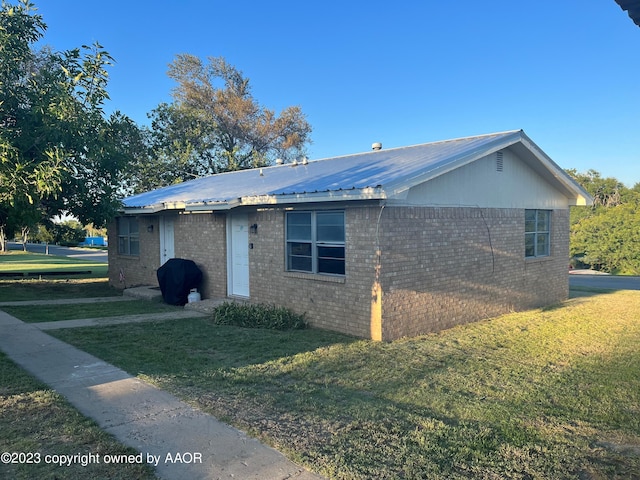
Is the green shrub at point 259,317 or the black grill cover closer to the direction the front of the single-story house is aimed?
the green shrub

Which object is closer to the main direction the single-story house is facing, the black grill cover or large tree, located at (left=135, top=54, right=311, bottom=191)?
the black grill cover

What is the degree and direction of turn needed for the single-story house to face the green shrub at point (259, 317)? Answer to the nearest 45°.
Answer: approximately 45° to its right

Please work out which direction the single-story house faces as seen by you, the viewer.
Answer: facing the viewer and to the left of the viewer

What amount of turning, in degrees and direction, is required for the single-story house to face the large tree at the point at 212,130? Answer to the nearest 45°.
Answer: approximately 90° to its right

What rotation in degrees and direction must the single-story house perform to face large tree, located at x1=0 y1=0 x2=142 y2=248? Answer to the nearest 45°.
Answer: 0° — it already faces it

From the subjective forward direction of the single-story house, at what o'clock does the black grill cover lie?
The black grill cover is roughly at 2 o'clock from the single-story house.
